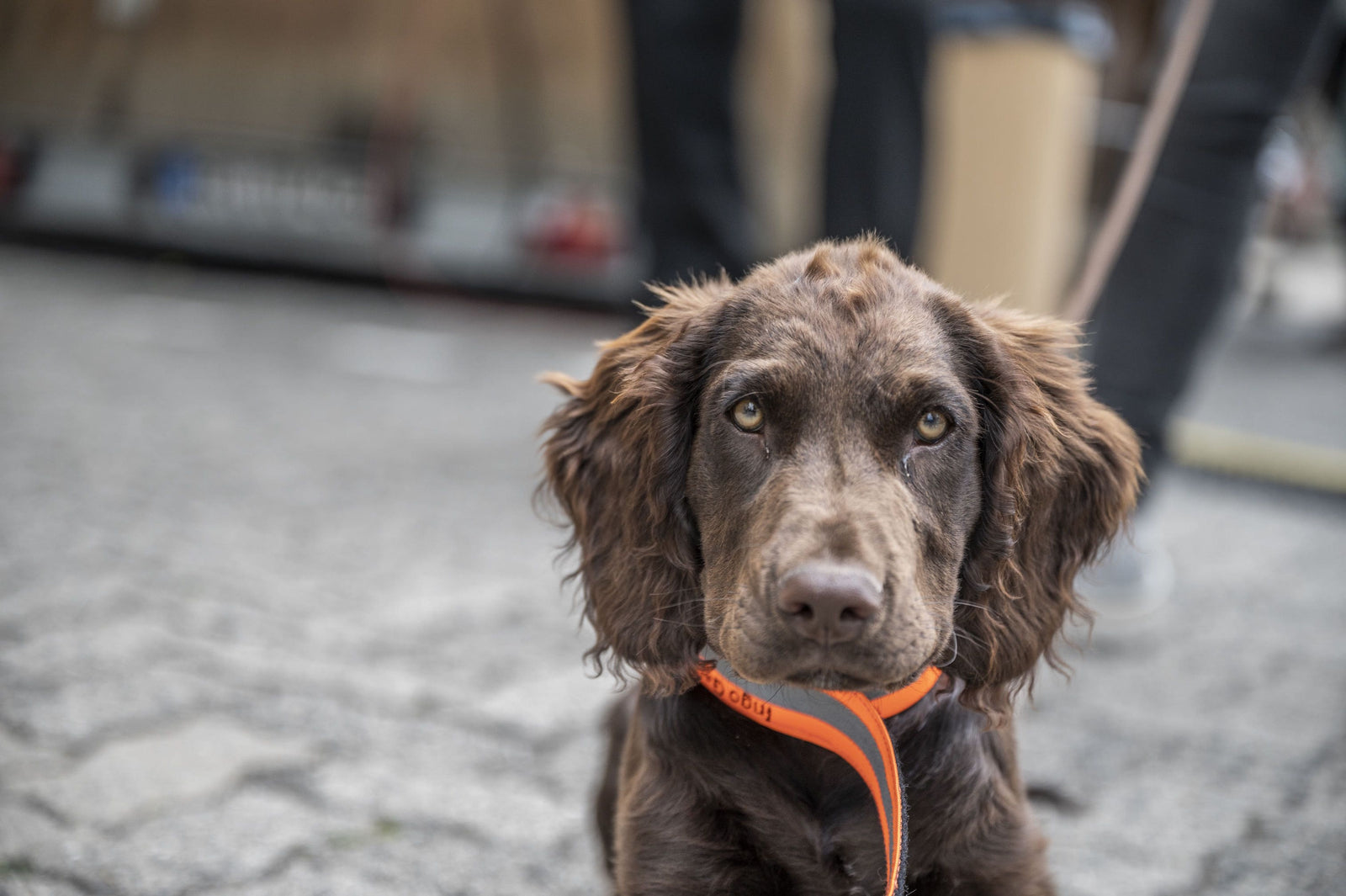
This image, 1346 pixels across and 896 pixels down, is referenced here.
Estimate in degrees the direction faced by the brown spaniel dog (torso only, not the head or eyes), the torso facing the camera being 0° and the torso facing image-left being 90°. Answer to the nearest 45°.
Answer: approximately 0°
